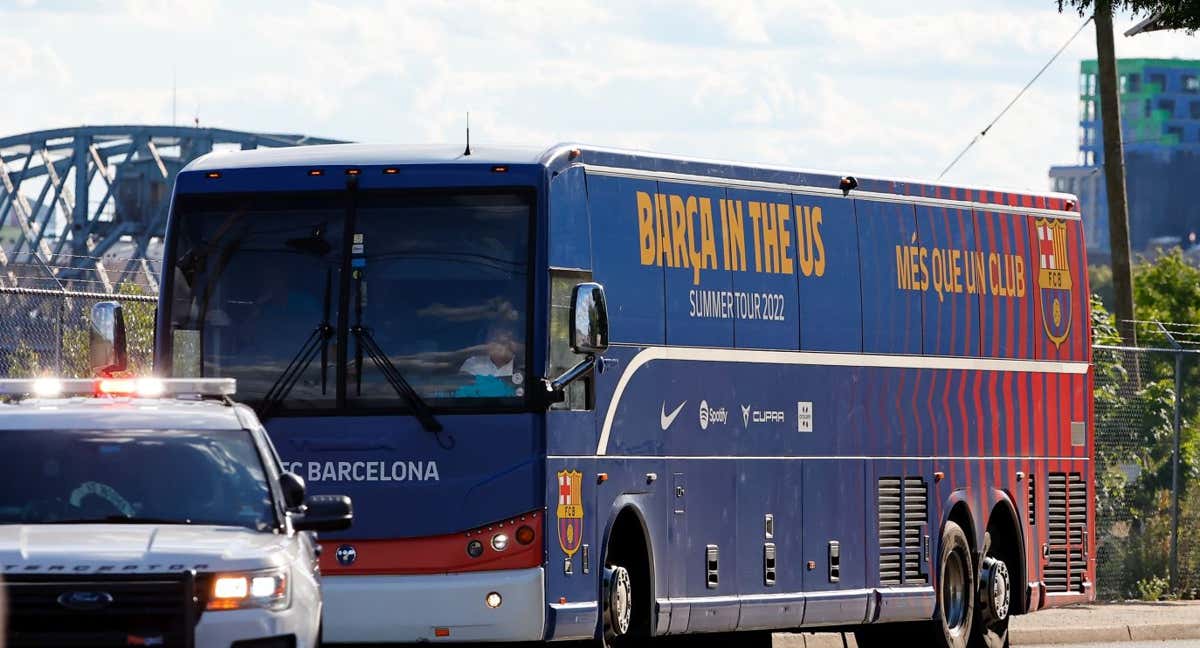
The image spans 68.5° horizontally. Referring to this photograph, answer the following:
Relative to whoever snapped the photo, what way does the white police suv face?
facing the viewer

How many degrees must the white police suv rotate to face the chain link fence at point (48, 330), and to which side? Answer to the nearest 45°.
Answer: approximately 180°
